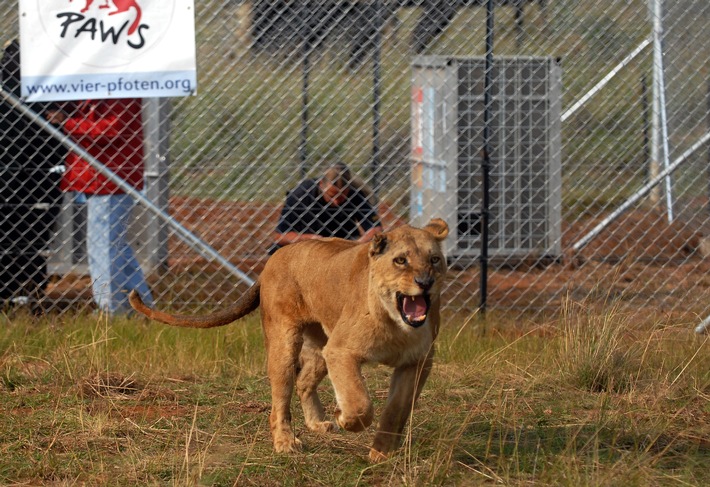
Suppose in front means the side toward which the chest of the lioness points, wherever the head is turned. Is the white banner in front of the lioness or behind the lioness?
behind

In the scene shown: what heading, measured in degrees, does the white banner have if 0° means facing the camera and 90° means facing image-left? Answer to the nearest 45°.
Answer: approximately 0°

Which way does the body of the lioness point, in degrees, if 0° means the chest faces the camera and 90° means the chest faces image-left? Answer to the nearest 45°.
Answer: approximately 315°

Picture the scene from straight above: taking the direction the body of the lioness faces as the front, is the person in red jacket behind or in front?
behind

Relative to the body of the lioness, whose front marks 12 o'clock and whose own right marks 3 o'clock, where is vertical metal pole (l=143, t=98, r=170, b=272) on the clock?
The vertical metal pole is roughly at 7 o'clock from the lioness.

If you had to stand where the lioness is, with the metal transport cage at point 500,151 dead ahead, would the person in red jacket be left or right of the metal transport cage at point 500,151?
left
